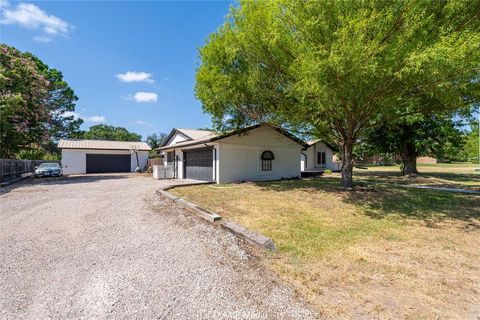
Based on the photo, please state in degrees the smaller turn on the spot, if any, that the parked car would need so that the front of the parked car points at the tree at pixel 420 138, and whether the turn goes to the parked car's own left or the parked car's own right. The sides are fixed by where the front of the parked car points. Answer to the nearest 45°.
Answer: approximately 45° to the parked car's own left

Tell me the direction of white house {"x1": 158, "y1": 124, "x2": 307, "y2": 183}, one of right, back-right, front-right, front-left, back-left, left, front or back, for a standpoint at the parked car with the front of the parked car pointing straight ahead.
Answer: front-left

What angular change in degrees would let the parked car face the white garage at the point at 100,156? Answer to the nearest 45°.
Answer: approximately 135° to its left

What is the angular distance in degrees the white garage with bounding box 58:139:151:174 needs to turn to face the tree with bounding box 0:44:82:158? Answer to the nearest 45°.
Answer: approximately 45° to its right

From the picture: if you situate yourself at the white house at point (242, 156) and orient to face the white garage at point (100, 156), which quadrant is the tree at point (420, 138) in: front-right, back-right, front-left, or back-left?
back-right

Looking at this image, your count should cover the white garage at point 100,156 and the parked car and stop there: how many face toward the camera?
2

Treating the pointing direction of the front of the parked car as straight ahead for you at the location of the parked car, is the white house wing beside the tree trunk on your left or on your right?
on your left

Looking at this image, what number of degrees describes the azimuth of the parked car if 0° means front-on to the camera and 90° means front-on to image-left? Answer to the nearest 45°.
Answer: approximately 0°

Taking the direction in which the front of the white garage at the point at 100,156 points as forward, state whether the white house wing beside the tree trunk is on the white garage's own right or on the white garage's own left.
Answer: on the white garage's own left
